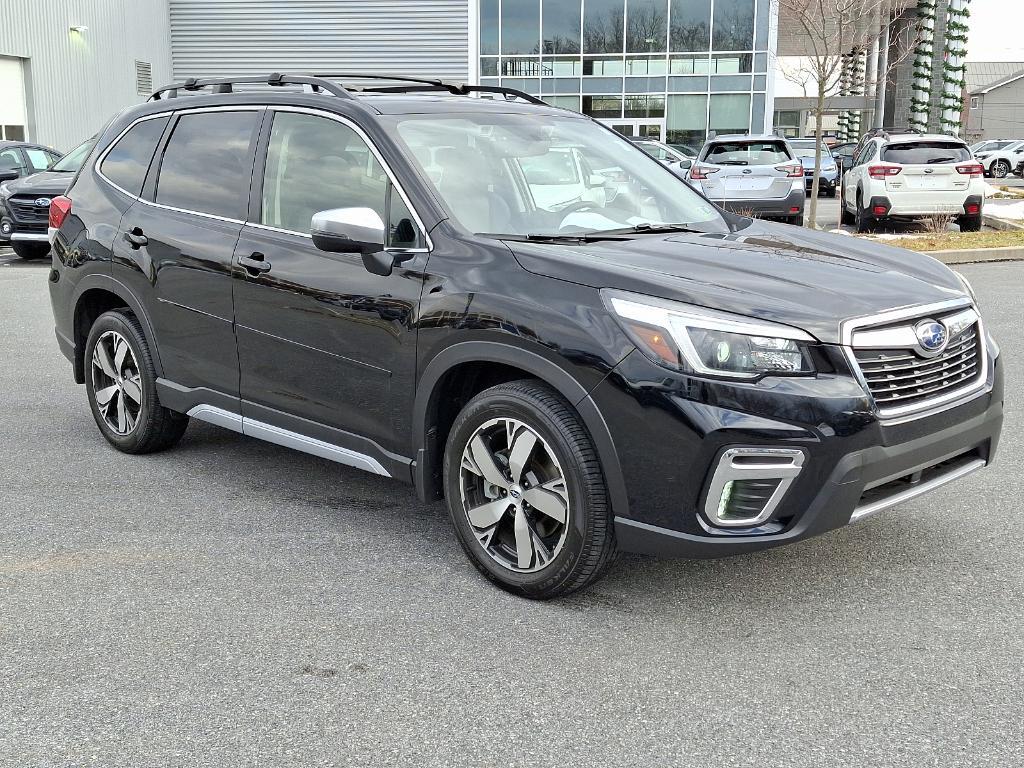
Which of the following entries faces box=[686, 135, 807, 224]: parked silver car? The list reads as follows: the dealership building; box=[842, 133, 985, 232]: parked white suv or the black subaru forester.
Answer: the dealership building

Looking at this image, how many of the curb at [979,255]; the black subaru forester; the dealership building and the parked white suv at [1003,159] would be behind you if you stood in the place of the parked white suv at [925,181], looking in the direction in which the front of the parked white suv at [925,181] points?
2

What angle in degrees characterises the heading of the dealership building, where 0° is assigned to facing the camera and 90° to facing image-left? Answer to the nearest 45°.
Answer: approximately 0°

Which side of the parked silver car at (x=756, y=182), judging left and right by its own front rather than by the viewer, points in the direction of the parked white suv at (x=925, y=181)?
right

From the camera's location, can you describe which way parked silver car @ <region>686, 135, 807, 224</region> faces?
facing away from the viewer

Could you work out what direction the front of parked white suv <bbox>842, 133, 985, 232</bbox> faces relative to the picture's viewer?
facing away from the viewer

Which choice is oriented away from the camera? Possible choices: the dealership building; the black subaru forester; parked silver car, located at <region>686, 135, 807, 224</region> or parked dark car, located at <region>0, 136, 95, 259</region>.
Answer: the parked silver car

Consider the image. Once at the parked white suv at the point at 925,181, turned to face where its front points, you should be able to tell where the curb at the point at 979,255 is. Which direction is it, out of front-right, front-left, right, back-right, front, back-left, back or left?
back
